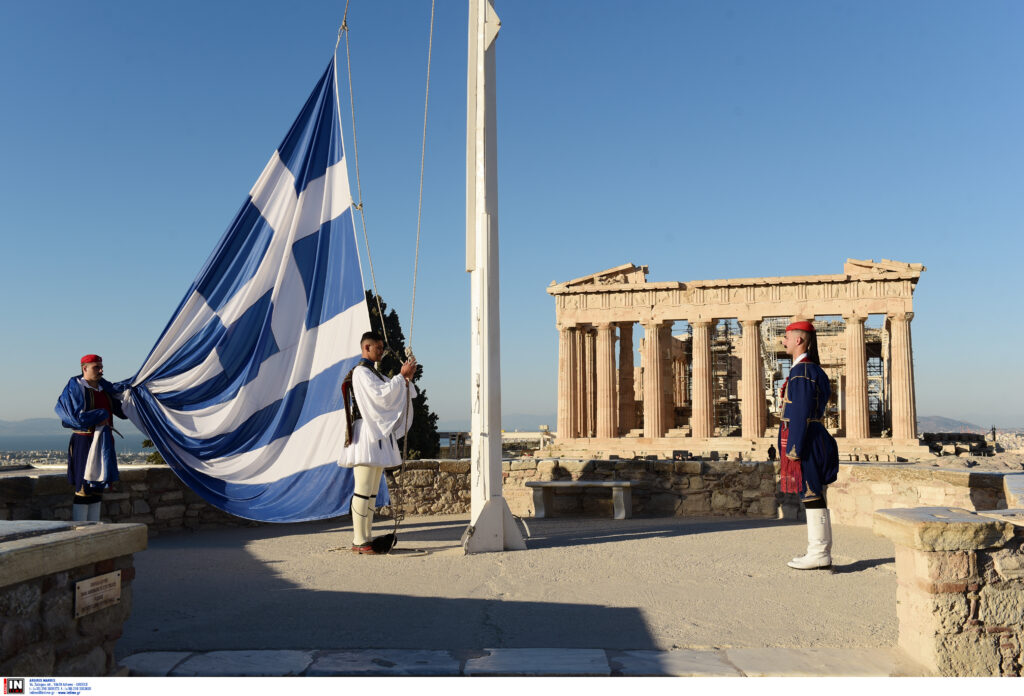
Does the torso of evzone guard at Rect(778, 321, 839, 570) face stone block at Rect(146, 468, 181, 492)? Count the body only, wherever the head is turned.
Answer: yes

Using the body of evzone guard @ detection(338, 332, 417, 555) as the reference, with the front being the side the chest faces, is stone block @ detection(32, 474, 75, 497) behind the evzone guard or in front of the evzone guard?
behind

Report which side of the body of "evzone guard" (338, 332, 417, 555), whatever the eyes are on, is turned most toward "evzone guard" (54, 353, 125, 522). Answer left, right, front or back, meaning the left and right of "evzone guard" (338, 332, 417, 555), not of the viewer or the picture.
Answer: back

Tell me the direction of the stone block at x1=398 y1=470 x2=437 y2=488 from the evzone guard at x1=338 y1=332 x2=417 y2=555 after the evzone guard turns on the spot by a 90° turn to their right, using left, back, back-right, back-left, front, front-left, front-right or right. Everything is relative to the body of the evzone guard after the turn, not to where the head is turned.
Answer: back

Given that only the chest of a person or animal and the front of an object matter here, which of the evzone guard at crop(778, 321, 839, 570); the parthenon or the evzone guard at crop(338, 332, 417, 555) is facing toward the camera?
the parthenon

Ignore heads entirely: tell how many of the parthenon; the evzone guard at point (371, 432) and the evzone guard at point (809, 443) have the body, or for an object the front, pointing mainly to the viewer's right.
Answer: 1

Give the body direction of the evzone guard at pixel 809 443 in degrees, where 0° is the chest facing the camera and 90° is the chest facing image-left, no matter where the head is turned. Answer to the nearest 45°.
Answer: approximately 90°

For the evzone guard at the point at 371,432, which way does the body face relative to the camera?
to the viewer's right

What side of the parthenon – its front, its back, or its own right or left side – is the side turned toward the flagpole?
front

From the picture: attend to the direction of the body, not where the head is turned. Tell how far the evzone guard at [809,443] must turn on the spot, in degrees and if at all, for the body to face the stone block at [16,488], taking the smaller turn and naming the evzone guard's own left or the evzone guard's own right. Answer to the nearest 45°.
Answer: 0° — they already face it

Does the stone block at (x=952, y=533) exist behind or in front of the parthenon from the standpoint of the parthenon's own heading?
in front

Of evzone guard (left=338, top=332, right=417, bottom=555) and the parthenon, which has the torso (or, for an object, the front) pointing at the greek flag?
the parthenon

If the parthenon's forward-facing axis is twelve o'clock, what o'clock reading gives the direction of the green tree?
The green tree is roughly at 1 o'clock from the parthenon.

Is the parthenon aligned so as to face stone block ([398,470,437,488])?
yes

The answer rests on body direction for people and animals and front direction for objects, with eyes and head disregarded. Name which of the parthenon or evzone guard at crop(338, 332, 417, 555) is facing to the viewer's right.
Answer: the evzone guard
